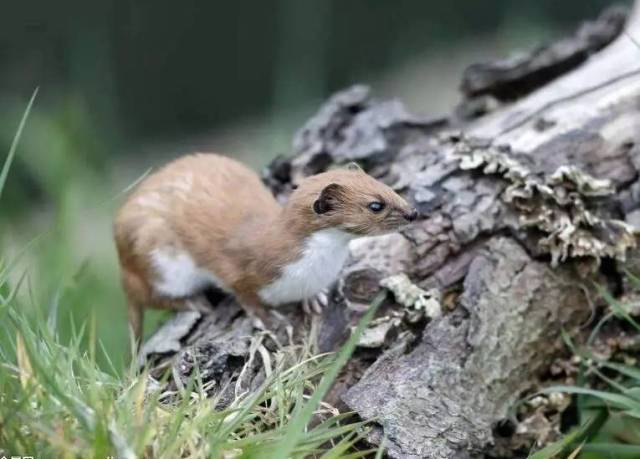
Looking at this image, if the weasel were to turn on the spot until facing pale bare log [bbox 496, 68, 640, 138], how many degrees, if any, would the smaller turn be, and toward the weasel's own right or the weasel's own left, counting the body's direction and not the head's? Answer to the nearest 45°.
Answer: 0° — it already faces it

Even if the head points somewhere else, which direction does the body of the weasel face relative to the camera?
to the viewer's right
